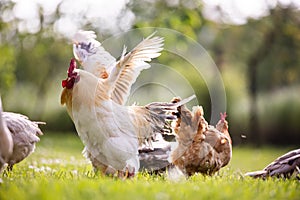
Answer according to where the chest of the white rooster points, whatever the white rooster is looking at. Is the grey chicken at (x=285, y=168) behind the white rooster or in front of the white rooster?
behind

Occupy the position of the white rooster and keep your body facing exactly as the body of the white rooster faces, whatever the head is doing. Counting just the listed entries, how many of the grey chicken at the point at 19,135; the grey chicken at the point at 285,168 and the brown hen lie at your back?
2

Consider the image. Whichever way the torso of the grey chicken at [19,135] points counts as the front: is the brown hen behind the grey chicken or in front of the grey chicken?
behind

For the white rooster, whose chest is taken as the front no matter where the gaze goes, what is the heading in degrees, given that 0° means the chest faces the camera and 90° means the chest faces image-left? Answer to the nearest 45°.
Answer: approximately 90°

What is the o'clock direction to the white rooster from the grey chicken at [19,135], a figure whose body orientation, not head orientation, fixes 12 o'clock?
The white rooster is roughly at 7 o'clock from the grey chicken.

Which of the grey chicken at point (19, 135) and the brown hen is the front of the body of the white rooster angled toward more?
the grey chicken

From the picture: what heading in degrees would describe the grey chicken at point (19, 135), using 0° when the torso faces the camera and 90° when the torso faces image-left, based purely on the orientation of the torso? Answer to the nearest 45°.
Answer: approximately 90°

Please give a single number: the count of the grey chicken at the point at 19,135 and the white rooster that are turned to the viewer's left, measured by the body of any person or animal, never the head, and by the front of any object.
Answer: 2

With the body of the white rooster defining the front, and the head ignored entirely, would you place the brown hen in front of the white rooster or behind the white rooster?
behind
